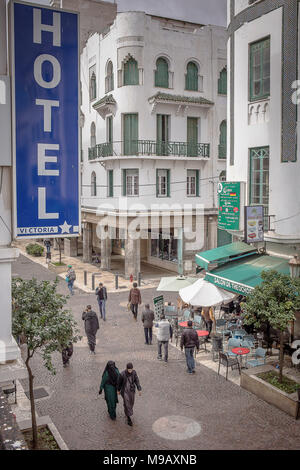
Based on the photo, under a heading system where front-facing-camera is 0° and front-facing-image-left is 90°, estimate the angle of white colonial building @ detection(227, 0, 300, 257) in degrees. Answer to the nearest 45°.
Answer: approximately 45°

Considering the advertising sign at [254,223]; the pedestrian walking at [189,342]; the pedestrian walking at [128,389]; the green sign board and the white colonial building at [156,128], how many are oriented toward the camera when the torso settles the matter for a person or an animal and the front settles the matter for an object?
4

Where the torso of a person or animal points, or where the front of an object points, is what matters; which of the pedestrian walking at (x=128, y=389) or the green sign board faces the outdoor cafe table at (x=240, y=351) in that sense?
the green sign board

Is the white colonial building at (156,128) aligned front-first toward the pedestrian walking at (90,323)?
yes

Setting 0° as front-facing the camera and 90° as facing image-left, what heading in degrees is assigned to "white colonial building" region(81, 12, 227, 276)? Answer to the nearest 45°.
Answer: approximately 0°

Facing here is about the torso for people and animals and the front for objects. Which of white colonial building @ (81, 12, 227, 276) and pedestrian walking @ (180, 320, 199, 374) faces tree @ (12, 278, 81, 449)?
the white colonial building
